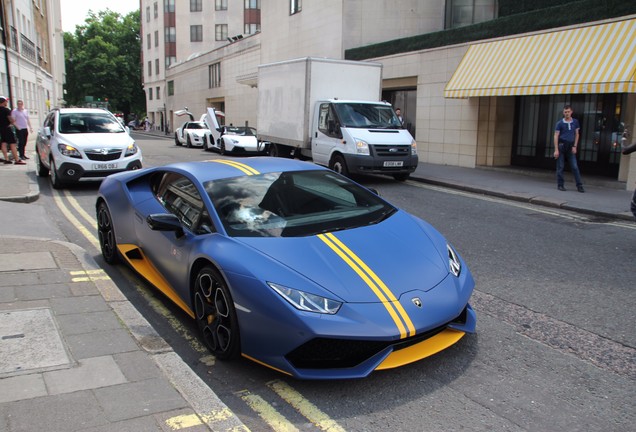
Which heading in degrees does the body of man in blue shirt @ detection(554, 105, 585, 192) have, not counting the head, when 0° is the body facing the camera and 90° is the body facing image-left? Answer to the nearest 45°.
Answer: approximately 0°

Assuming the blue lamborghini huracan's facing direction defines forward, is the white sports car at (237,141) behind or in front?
behind

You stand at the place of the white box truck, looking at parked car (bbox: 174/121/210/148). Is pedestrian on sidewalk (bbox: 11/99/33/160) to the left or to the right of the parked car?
left

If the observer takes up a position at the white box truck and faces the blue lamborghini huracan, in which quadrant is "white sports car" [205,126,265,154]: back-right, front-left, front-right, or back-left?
back-right

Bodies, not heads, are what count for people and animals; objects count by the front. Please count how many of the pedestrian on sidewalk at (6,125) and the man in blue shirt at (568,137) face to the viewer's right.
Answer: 1

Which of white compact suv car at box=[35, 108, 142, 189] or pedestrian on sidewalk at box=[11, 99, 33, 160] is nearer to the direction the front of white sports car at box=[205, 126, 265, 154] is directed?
the white compact suv car

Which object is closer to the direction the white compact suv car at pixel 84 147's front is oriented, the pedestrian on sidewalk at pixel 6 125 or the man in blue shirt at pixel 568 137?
the man in blue shirt

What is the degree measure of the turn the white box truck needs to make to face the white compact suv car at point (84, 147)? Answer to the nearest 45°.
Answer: approximately 90° to its right
